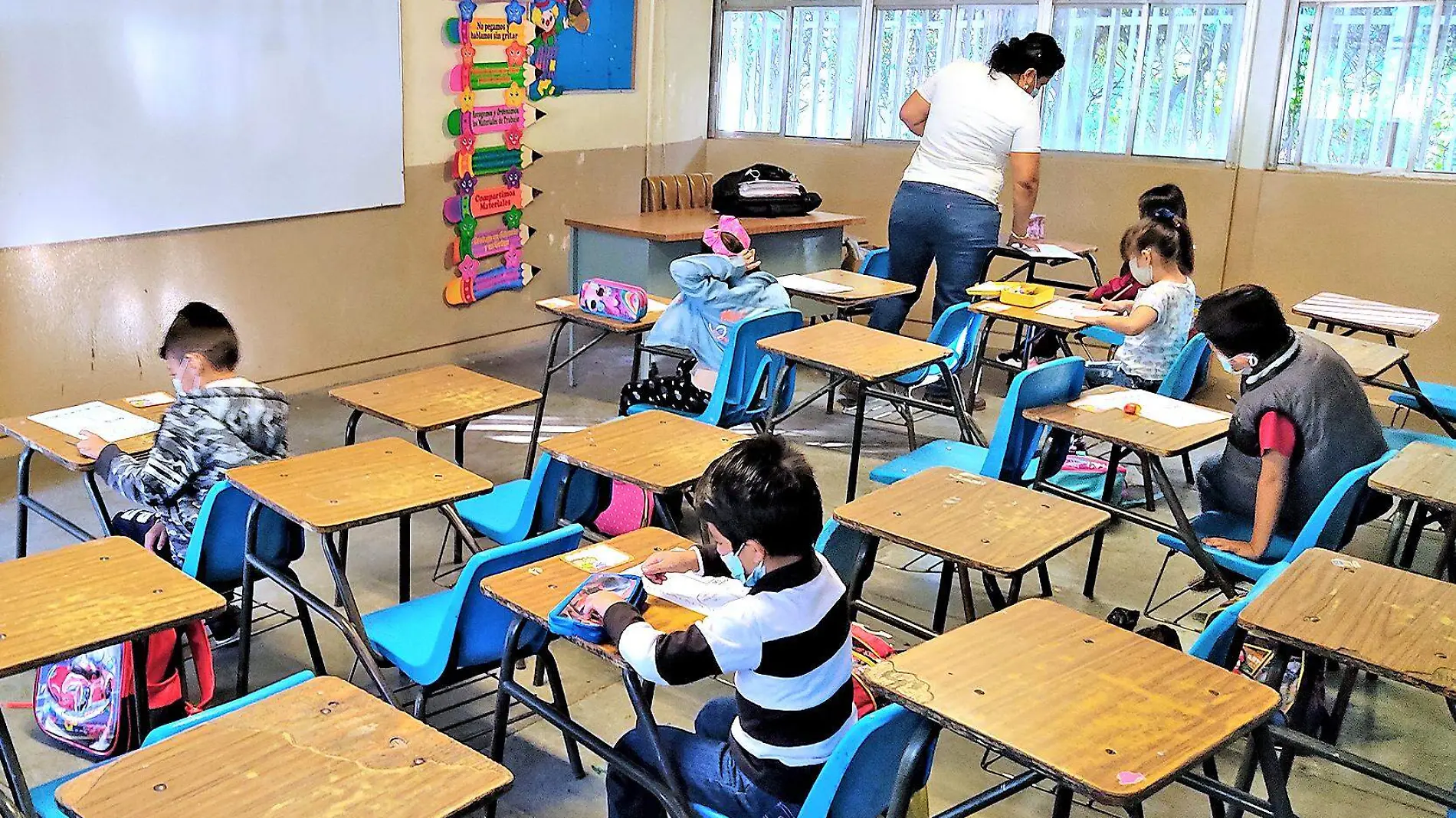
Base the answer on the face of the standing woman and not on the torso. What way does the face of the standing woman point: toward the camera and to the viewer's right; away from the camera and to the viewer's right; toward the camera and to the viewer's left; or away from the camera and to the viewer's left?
away from the camera and to the viewer's right

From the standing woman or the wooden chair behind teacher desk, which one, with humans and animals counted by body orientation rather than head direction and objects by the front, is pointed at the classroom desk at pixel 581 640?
the wooden chair behind teacher desk

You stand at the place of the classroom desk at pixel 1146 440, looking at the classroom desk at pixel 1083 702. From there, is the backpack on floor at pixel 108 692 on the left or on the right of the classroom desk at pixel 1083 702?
right

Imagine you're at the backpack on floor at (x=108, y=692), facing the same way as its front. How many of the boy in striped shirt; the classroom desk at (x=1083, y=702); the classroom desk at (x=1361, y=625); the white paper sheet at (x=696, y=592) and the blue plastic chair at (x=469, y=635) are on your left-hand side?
5

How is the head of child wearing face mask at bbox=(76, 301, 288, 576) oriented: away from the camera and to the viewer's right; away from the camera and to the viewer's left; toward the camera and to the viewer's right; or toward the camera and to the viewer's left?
away from the camera and to the viewer's left

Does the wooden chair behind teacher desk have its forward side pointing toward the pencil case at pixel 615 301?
yes

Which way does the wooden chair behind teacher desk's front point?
toward the camera

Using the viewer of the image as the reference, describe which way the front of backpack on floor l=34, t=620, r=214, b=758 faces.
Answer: facing the viewer and to the left of the viewer

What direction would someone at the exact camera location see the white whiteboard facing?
facing the viewer and to the right of the viewer

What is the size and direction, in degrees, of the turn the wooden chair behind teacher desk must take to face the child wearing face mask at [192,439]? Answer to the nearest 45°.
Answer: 0° — it already faces them

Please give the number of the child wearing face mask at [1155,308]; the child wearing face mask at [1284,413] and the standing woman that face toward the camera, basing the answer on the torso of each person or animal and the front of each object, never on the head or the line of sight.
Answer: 0

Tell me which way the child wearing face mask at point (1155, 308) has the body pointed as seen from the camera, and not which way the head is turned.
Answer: to the viewer's left

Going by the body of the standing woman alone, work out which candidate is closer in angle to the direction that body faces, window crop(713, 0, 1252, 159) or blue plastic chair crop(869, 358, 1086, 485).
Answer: the window

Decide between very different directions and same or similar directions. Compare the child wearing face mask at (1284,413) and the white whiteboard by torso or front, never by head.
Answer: very different directions

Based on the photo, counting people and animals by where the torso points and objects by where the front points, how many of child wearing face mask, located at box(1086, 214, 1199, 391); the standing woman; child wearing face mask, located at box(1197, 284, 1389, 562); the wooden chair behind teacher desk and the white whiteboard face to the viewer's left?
2

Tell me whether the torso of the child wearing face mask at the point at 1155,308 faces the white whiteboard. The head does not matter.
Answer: yes

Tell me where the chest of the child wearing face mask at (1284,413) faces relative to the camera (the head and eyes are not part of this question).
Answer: to the viewer's left

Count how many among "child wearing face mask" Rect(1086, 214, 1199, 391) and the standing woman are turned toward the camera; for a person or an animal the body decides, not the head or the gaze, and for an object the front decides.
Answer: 0

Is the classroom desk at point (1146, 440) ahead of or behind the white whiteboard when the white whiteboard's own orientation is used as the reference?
ahead

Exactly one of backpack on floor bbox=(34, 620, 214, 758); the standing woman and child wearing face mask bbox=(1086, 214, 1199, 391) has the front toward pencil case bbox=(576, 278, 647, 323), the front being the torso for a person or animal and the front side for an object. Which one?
the child wearing face mask

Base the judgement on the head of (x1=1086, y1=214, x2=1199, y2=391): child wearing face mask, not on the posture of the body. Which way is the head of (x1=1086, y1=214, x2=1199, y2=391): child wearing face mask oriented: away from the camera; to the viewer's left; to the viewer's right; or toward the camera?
to the viewer's left
